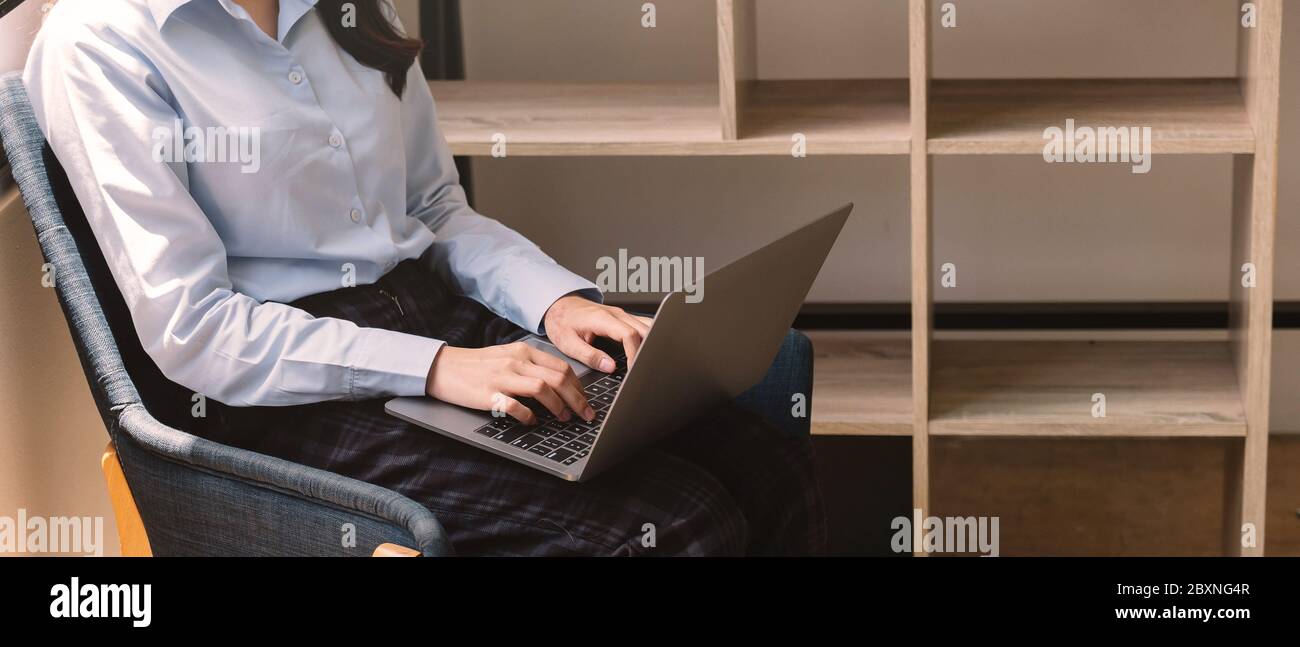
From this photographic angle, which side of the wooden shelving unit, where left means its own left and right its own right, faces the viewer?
front

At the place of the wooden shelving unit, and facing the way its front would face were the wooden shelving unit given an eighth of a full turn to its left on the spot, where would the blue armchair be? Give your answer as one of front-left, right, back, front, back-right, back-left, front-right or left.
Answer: right

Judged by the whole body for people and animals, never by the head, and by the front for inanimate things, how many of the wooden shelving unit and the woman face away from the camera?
0

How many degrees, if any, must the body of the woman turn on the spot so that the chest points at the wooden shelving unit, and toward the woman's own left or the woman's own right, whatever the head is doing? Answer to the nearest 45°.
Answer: approximately 90° to the woman's own left
